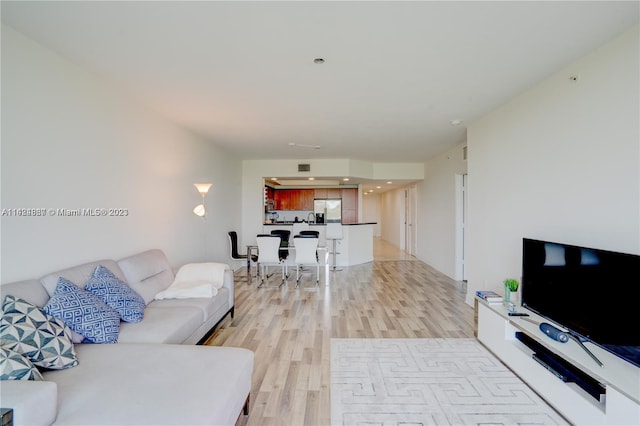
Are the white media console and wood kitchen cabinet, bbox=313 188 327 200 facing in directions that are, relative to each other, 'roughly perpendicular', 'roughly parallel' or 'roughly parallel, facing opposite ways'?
roughly perpendicular

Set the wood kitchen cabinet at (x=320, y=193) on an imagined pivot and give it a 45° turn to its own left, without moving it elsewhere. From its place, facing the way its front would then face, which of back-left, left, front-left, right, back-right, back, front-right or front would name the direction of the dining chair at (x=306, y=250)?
front-right

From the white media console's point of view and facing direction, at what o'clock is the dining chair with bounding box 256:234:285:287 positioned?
The dining chair is roughly at 2 o'clock from the white media console.

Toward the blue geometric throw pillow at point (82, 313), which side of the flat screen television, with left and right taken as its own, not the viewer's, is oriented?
front

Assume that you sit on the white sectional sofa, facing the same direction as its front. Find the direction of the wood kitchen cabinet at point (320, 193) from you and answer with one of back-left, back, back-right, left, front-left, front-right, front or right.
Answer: front-left

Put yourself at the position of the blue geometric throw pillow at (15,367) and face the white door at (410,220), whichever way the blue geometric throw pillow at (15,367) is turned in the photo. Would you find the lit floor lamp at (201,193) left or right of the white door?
left

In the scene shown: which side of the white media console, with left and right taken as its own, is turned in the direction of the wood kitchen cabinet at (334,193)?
right

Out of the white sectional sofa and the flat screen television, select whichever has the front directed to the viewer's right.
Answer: the white sectional sofa

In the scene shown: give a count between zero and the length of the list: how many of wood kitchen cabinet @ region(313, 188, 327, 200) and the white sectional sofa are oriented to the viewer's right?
1

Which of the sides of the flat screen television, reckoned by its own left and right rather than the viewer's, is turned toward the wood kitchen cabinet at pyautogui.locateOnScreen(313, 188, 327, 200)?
right

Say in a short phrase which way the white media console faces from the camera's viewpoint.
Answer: facing the viewer and to the left of the viewer

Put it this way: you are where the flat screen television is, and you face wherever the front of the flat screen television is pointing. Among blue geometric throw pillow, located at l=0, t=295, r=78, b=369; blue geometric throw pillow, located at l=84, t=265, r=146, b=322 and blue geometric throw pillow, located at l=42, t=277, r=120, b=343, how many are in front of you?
3

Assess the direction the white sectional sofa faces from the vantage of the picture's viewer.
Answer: facing to the right of the viewer

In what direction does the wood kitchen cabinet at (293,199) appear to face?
toward the camera

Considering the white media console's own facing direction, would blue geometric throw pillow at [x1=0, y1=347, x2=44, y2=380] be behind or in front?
in front

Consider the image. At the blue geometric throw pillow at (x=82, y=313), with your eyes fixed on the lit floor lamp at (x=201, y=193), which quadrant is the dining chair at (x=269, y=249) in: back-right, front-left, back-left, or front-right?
front-right

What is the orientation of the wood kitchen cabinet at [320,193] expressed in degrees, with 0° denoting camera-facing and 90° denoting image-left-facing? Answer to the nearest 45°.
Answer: approximately 0°

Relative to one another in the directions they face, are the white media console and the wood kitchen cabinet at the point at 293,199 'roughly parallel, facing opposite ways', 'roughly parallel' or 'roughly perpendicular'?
roughly perpendicular

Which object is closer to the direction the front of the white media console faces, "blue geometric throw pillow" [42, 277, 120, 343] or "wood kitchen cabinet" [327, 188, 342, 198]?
the blue geometric throw pillow

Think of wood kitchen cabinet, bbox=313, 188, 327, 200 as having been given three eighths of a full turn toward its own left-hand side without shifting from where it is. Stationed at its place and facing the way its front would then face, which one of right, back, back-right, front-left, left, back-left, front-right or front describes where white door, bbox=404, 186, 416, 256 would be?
front-right

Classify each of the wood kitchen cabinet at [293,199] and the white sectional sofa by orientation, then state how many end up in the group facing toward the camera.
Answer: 1

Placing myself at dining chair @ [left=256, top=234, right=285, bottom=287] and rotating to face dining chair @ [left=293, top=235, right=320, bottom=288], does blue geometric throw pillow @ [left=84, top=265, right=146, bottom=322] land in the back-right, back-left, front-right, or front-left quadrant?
back-right

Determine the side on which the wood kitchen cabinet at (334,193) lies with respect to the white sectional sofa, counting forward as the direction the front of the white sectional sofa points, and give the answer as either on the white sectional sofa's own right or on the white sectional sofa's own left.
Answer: on the white sectional sofa's own left
